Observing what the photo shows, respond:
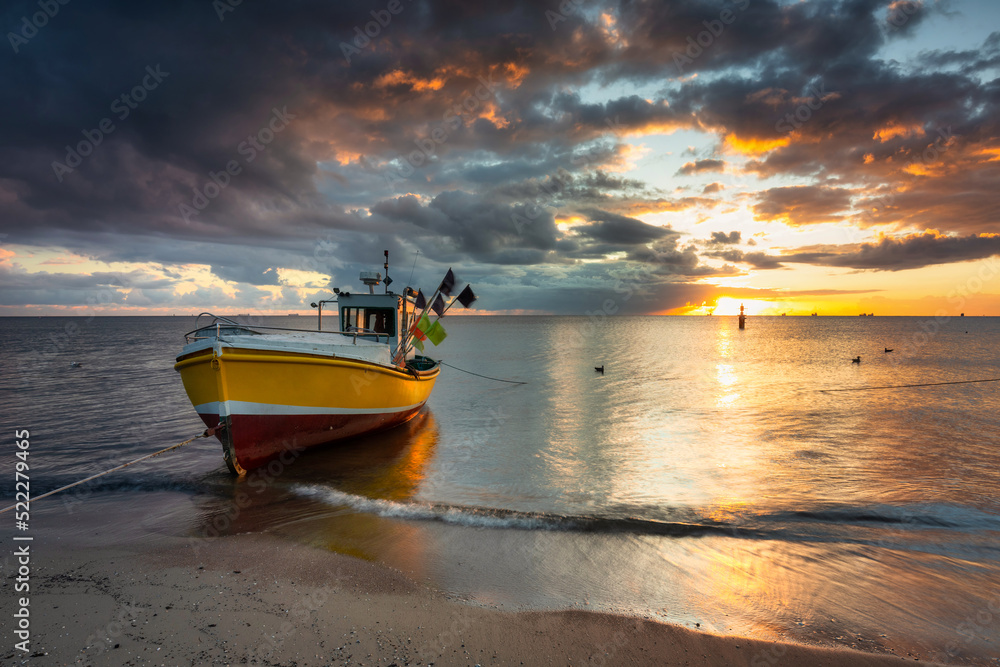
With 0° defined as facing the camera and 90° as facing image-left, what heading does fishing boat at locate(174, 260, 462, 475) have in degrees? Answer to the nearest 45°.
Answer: approximately 45°
